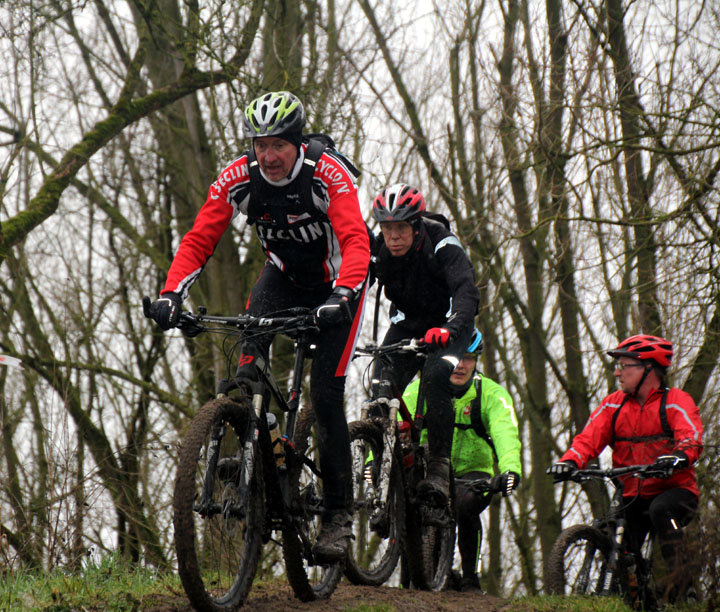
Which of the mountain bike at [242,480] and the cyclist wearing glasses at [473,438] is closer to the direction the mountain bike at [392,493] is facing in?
the mountain bike

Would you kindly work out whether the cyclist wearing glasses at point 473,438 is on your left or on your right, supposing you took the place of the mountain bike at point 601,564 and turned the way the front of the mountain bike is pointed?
on your right

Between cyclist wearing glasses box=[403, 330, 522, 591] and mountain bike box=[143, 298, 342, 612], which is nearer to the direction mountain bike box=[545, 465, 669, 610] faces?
the mountain bike

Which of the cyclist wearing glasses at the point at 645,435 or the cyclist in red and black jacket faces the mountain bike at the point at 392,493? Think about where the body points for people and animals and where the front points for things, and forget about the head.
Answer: the cyclist wearing glasses

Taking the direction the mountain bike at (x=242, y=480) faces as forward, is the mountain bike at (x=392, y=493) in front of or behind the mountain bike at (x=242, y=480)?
behind

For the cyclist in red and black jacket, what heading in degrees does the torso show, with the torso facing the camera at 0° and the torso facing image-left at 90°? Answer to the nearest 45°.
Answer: approximately 45°

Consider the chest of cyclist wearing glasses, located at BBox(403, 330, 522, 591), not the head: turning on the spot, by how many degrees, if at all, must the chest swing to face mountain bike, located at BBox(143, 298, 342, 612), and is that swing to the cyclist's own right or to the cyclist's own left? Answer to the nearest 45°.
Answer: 0° — they already face it

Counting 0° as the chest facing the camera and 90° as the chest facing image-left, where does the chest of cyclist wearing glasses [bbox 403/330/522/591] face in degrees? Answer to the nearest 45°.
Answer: approximately 0°

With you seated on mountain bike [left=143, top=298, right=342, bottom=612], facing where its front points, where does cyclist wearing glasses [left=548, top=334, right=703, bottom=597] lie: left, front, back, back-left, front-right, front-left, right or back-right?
back

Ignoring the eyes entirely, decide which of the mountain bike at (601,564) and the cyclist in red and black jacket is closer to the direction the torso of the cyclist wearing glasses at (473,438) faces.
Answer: the cyclist in red and black jacket

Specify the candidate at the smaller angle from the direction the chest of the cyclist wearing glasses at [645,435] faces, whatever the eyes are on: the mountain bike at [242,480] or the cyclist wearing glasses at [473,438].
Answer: the mountain bike

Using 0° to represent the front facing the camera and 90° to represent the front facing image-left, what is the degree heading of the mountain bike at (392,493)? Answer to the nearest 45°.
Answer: approximately 45°
